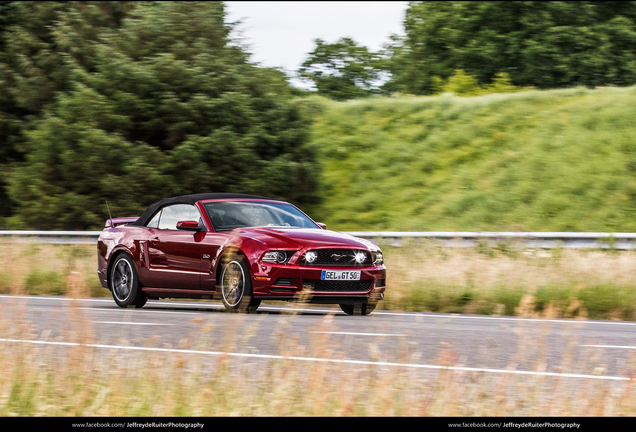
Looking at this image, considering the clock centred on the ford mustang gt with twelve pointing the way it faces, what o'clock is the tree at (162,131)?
The tree is roughly at 7 o'clock from the ford mustang gt.

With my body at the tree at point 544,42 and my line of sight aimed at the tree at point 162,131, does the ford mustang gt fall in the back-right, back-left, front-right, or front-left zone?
front-left

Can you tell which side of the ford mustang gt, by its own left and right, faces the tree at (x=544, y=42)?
left

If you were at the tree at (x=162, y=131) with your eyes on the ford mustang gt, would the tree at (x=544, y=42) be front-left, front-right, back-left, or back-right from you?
back-left

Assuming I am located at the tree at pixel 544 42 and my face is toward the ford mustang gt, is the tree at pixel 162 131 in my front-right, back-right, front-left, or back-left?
front-right

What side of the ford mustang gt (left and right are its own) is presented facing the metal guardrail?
left

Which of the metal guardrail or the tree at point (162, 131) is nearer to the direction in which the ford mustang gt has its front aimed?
the metal guardrail
